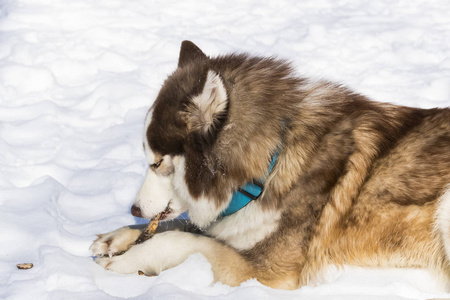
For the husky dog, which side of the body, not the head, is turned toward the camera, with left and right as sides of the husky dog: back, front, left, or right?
left
